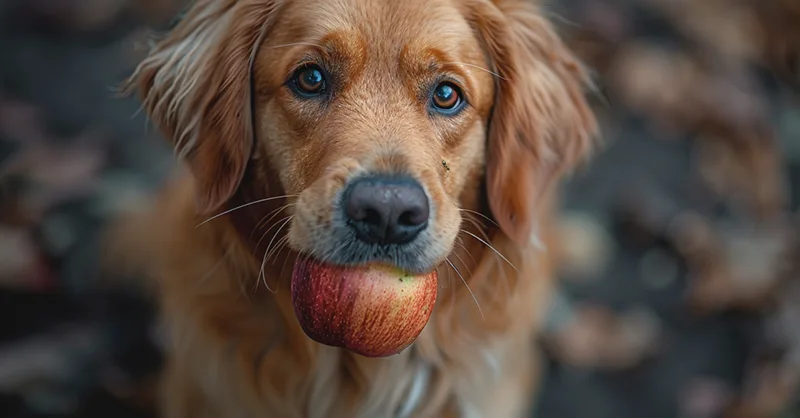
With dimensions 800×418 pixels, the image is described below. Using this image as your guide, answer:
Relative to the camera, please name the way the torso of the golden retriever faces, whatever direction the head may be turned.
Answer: toward the camera
